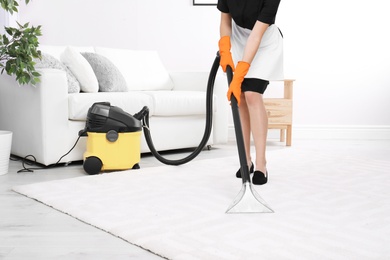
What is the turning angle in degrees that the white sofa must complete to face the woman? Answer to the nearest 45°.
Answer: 0° — it already faces them

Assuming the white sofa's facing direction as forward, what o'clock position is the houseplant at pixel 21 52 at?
The houseplant is roughly at 3 o'clock from the white sofa.

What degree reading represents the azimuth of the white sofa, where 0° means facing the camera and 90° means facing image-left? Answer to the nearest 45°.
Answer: approximately 315°

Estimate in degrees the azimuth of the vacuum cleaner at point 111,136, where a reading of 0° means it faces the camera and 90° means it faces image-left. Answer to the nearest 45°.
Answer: approximately 270°

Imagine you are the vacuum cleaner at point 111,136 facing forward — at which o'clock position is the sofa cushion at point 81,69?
The sofa cushion is roughly at 8 o'clock from the vacuum cleaner.

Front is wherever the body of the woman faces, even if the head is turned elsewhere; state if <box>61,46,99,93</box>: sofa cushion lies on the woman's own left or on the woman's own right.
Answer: on the woman's own right
